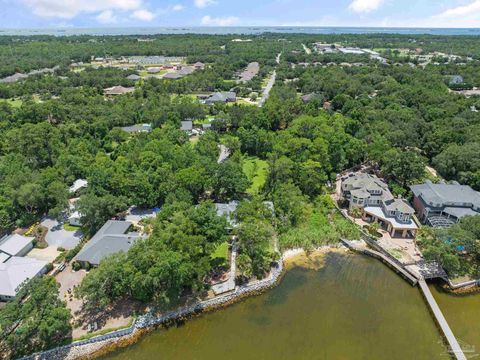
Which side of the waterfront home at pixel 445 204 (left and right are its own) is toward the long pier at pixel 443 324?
back

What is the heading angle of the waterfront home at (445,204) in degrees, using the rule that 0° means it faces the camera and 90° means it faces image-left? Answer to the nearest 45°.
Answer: approximately 0°

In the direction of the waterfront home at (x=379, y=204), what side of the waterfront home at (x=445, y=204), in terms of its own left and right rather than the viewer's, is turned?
right

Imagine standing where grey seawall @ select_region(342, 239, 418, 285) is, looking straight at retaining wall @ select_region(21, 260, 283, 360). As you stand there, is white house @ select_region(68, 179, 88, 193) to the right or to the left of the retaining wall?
right

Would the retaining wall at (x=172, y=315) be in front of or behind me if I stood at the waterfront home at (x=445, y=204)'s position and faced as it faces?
in front

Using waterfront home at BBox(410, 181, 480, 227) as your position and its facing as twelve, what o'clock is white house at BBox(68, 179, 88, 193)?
The white house is roughly at 2 o'clock from the waterfront home.

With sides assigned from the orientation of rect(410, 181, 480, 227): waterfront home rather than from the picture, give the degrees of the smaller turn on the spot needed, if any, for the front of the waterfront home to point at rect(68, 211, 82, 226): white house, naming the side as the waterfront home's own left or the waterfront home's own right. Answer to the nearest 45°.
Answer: approximately 45° to the waterfront home's own right
